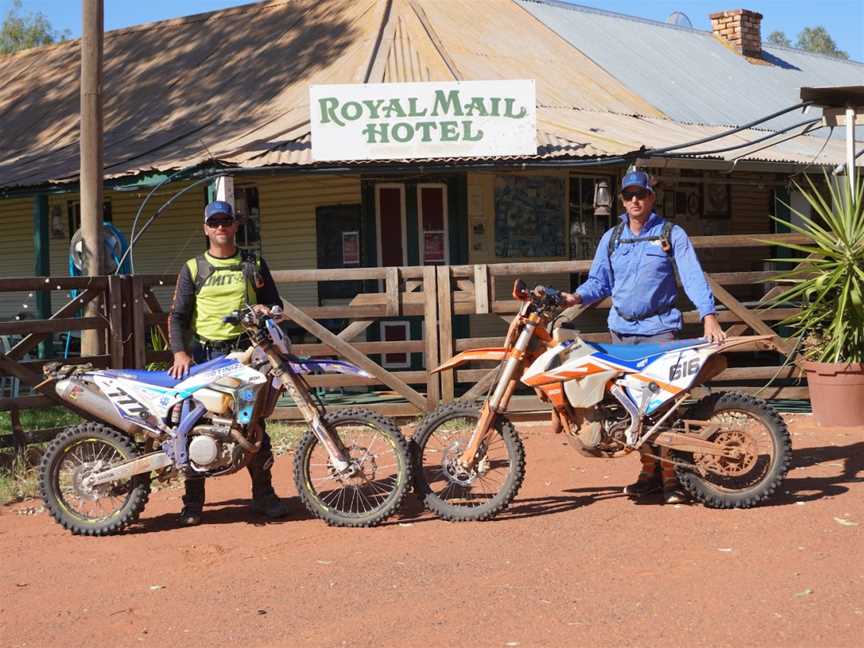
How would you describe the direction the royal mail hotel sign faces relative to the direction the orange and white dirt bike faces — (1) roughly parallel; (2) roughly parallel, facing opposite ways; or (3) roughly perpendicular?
roughly perpendicular

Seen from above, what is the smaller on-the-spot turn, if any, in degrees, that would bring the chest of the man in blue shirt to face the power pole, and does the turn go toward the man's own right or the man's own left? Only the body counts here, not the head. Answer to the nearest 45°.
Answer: approximately 135° to the man's own right

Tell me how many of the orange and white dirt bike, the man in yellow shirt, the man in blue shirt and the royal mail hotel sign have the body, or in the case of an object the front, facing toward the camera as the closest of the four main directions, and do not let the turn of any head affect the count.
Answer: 3

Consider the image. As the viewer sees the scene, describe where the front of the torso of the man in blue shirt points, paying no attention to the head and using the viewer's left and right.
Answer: facing the viewer

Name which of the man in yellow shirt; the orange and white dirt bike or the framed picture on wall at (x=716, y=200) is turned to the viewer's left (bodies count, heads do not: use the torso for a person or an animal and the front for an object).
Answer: the orange and white dirt bike

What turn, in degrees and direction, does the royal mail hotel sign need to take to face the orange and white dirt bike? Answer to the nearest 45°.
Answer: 0° — it already faces it

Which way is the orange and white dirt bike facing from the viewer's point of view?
to the viewer's left
